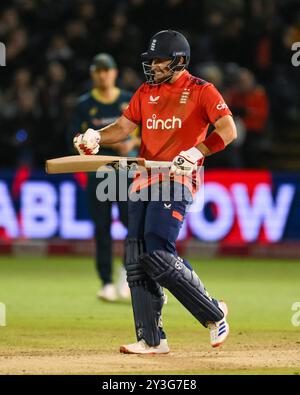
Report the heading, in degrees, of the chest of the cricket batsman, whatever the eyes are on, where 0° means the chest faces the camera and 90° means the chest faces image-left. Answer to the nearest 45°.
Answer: approximately 45°

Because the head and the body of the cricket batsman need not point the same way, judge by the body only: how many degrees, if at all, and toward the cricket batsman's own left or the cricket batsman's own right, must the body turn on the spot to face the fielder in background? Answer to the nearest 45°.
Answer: approximately 135° to the cricket batsman's own right
